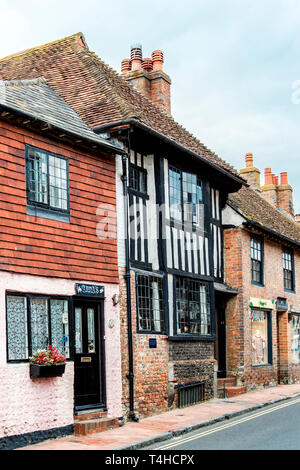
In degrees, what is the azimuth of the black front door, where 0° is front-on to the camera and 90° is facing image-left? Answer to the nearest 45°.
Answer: approximately 315°

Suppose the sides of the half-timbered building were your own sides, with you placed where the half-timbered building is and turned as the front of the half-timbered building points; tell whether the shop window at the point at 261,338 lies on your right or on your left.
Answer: on your left

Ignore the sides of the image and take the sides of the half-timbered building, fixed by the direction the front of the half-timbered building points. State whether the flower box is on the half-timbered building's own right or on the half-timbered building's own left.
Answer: on the half-timbered building's own right

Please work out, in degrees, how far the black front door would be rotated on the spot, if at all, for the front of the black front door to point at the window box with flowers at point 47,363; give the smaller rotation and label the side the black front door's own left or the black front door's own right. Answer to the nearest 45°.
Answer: approximately 45° to the black front door's own right
